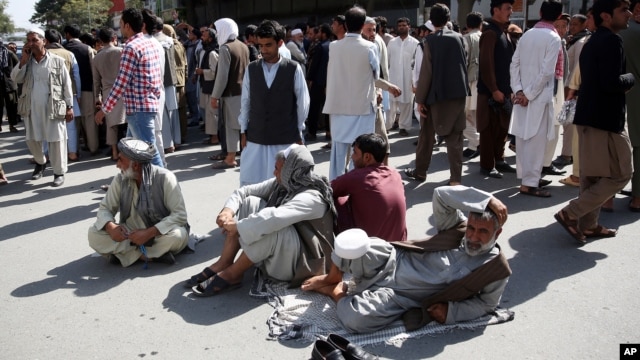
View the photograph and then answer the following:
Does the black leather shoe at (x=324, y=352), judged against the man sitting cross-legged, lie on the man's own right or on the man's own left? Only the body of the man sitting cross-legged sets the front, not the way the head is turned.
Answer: on the man's own left

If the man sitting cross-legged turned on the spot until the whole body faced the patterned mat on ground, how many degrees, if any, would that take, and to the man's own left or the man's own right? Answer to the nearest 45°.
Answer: approximately 90° to the man's own left

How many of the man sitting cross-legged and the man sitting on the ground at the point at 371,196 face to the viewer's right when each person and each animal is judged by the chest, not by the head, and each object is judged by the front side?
0

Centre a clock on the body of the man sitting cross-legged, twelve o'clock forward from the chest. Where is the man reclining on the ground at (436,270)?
The man reclining on the ground is roughly at 9 o'clock from the man sitting cross-legged.

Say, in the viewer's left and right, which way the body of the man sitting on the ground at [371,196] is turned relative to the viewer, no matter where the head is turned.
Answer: facing away from the viewer and to the left of the viewer

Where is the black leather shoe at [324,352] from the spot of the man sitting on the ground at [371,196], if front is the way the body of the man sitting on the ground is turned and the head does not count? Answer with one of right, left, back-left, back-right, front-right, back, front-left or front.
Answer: back-left

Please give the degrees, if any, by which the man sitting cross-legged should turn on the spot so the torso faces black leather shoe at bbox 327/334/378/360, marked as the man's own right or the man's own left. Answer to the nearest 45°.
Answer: approximately 90° to the man's own left
